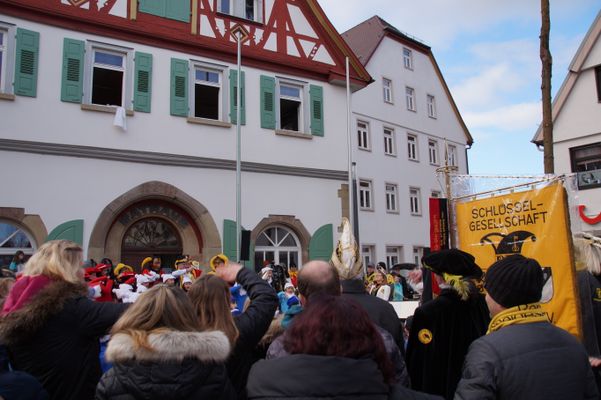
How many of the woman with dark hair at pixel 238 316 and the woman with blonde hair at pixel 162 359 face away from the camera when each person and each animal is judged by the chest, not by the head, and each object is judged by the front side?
2

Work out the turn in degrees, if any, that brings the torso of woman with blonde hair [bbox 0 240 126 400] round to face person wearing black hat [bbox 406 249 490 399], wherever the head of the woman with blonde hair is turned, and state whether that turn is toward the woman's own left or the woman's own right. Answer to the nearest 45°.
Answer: approximately 45° to the woman's own right

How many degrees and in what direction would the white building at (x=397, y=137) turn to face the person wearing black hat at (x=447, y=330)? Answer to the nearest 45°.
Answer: approximately 45° to its right

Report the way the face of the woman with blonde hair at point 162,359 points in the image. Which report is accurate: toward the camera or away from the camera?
away from the camera

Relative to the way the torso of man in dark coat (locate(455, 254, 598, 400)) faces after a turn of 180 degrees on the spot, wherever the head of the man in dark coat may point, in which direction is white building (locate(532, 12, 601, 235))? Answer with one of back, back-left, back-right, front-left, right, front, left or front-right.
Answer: back-left

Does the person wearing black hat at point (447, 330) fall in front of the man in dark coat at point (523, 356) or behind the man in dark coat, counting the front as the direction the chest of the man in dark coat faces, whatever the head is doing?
in front

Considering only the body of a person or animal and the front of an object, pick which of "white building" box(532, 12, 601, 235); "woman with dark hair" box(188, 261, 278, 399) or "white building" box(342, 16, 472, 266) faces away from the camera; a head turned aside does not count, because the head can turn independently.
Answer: the woman with dark hair

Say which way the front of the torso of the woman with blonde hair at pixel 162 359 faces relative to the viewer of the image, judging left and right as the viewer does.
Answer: facing away from the viewer

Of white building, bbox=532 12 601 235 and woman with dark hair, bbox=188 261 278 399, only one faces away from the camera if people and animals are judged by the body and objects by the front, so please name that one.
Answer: the woman with dark hair

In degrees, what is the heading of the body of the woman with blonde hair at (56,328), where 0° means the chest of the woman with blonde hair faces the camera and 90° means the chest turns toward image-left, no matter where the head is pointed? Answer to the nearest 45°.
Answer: approximately 225°

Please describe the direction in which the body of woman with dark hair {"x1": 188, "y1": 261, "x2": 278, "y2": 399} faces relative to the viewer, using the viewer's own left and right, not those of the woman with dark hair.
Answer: facing away from the viewer

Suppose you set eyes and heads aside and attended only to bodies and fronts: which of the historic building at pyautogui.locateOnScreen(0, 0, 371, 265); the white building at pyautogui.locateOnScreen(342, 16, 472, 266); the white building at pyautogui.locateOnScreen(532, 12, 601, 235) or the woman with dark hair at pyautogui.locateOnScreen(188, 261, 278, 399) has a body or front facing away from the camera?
the woman with dark hair

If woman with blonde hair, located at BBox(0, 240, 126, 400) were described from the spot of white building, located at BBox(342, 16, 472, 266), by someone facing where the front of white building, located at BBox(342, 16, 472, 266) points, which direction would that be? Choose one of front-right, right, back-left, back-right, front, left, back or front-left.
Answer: front-right

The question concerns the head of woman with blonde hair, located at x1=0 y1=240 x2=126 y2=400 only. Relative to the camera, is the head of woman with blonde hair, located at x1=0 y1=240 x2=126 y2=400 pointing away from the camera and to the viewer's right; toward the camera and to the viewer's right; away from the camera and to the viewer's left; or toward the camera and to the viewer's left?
away from the camera and to the viewer's right

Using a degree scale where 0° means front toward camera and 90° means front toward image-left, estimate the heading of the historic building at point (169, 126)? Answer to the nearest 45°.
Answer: approximately 315°

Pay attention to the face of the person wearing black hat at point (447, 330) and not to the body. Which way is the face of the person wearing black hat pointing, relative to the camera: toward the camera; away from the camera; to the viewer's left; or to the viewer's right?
away from the camera
